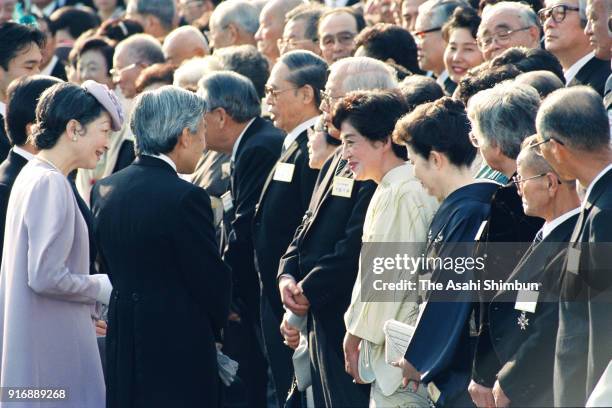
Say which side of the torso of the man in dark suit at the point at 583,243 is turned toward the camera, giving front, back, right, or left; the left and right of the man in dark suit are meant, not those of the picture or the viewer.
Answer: left

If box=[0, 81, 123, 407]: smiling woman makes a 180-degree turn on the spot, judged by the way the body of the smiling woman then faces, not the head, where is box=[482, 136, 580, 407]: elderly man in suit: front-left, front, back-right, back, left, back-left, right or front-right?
back-left

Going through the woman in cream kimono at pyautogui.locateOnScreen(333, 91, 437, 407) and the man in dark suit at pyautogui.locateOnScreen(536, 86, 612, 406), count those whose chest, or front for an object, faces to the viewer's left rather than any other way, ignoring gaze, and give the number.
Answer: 2

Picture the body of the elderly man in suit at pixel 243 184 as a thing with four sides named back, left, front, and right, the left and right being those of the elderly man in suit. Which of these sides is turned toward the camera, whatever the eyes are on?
left

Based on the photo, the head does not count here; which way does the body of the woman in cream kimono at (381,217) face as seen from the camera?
to the viewer's left

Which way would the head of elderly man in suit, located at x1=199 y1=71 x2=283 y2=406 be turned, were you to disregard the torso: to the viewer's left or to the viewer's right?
to the viewer's left

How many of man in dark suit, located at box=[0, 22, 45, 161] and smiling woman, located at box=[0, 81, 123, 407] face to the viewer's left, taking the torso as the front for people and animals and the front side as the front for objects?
0

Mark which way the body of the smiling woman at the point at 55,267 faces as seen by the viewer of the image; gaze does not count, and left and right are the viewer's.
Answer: facing to the right of the viewer

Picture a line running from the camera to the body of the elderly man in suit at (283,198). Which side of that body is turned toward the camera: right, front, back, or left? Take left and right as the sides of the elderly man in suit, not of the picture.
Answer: left

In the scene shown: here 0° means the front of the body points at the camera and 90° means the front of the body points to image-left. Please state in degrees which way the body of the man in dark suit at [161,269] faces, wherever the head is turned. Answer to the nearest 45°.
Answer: approximately 225°
